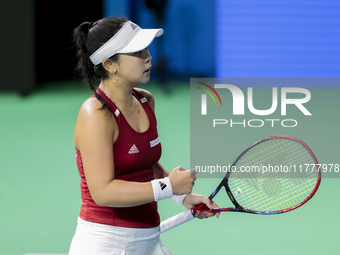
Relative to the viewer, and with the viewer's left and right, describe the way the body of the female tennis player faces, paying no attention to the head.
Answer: facing the viewer and to the right of the viewer

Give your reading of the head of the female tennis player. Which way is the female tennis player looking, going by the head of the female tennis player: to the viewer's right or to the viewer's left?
to the viewer's right
